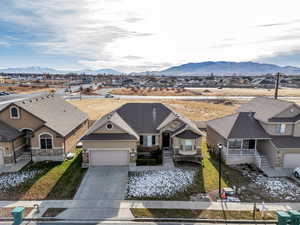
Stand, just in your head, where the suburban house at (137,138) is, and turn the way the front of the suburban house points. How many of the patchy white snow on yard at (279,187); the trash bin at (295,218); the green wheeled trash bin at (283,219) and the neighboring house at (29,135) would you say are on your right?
1

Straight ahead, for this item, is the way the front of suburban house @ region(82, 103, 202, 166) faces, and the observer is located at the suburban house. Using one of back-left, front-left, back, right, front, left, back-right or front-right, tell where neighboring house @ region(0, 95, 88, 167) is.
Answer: right

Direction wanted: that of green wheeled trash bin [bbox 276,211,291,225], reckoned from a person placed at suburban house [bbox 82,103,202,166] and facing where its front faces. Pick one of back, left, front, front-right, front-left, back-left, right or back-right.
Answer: front-left

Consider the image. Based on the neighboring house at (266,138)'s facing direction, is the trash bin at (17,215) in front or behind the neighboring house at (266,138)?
in front

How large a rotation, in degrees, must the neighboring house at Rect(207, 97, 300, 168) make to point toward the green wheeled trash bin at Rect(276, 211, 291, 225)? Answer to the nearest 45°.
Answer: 0° — it already faces it

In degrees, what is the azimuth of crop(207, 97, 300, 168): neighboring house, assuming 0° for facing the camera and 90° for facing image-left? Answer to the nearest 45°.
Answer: approximately 0°

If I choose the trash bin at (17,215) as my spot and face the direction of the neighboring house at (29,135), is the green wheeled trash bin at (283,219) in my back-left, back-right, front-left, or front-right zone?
back-right

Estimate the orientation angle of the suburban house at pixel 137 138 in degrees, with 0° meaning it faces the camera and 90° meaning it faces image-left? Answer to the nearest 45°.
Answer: approximately 0°

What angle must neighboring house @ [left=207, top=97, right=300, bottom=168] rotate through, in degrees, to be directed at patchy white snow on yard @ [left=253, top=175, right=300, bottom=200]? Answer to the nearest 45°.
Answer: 0° — it already faces it

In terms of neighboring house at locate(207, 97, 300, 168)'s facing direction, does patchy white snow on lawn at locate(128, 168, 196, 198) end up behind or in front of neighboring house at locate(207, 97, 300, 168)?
in front

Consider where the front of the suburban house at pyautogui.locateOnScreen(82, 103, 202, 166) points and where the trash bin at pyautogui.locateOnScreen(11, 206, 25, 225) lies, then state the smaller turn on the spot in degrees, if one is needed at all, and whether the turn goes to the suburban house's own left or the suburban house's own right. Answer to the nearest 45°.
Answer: approximately 45° to the suburban house's own right

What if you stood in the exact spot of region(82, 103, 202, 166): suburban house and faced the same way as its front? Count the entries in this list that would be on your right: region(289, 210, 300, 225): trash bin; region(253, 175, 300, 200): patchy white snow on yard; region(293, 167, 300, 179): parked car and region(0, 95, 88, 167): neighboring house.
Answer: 1
